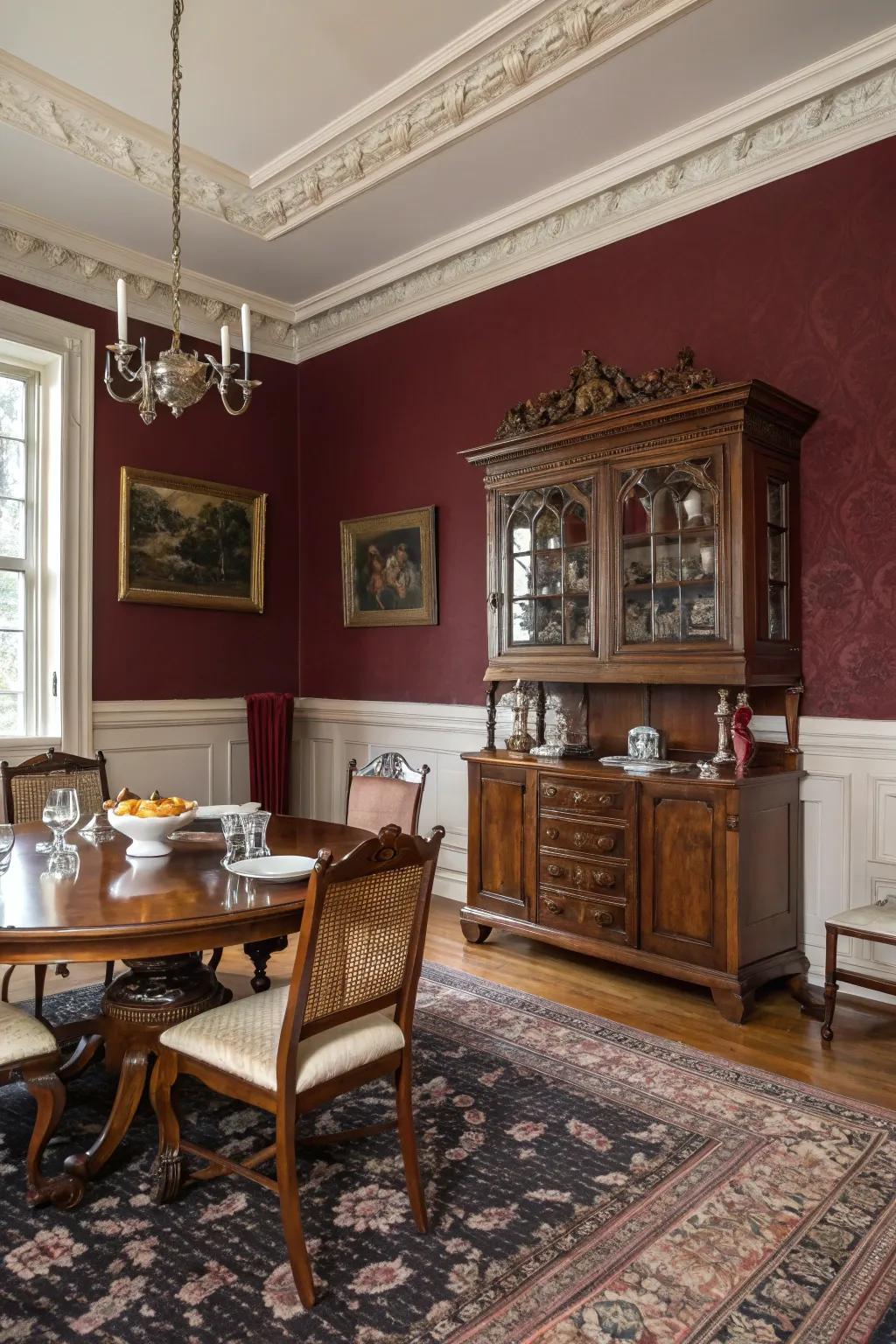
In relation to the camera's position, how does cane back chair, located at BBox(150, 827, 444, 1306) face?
facing away from the viewer and to the left of the viewer

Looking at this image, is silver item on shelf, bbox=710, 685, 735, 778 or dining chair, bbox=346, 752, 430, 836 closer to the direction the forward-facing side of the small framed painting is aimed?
the dining chair

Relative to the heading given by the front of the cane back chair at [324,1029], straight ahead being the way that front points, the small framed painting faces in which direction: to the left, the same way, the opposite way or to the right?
to the left

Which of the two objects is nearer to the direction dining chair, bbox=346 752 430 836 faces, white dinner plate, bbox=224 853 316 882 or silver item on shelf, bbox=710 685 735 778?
the white dinner plate

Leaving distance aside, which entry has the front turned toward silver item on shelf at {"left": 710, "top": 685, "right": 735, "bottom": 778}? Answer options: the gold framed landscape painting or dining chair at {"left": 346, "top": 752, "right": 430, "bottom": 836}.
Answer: the gold framed landscape painting

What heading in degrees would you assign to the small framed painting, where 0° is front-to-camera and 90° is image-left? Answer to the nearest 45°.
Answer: approximately 45°

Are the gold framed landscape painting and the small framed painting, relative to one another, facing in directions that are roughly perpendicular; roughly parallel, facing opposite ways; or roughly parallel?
roughly perpendicular

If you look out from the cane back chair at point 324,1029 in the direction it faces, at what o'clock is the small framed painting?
The small framed painting is roughly at 2 o'clock from the cane back chair.

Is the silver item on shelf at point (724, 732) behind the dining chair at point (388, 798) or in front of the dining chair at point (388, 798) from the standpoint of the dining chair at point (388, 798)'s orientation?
behind

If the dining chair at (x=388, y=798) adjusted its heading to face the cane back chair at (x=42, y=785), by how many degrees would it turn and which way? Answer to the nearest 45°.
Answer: approximately 45° to its right
